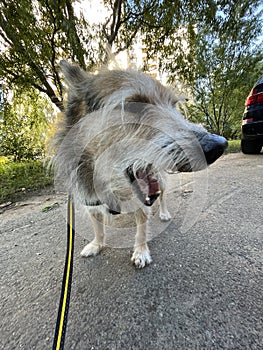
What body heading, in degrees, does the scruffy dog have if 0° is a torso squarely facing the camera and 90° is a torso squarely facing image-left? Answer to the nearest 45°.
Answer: approximately 0°

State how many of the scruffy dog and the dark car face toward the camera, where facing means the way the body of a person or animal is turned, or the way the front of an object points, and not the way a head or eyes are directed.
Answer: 1

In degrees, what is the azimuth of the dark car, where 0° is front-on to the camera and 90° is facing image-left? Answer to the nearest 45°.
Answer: approximately 225°

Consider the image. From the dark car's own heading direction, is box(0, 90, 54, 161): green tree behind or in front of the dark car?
behind

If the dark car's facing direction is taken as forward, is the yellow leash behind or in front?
behind
